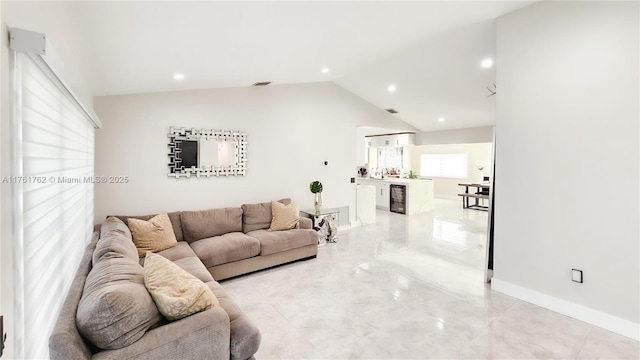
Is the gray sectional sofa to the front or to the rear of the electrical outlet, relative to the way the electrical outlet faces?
to the front

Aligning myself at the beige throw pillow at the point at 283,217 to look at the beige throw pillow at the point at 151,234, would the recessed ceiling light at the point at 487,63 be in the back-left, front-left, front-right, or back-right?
back-left

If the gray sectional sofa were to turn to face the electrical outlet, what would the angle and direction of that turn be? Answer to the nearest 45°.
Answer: approximately 45° to its left

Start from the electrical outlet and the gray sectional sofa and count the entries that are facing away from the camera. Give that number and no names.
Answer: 0

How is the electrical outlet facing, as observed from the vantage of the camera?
facing the viewer and to the left of the viewer

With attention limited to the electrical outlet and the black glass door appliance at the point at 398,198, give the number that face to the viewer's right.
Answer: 0

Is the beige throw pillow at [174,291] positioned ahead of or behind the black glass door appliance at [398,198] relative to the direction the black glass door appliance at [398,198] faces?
ahead

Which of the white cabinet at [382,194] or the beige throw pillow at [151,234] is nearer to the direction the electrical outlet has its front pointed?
the beige throw pillow

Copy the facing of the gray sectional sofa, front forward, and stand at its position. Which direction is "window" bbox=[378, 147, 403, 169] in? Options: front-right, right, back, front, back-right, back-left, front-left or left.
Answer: left

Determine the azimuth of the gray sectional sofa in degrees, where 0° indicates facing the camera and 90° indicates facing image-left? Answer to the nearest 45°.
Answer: approximately 315°

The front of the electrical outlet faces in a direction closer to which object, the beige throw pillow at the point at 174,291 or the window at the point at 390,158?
the beige throw pillow

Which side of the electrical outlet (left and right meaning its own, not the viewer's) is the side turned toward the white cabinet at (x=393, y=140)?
right
